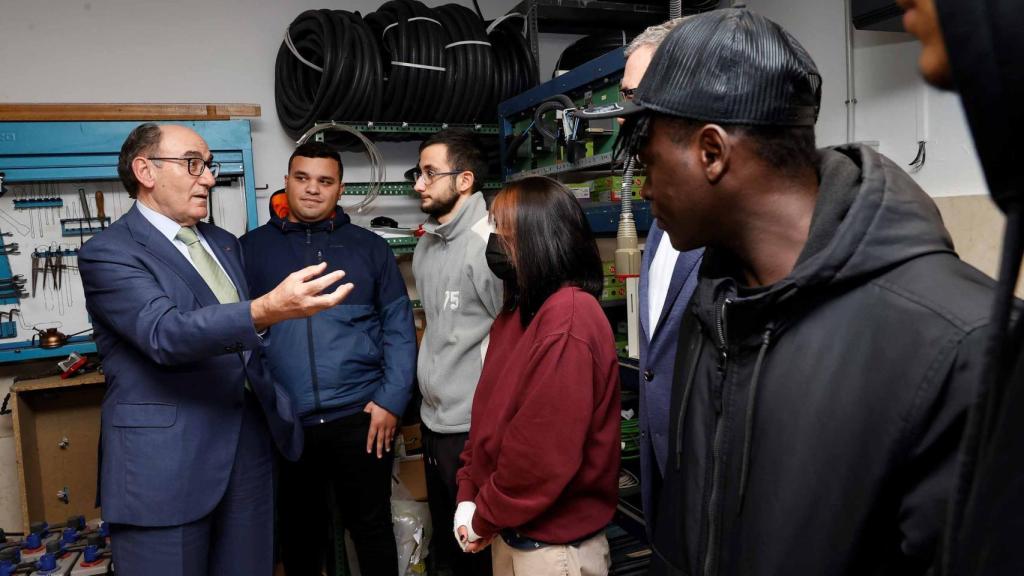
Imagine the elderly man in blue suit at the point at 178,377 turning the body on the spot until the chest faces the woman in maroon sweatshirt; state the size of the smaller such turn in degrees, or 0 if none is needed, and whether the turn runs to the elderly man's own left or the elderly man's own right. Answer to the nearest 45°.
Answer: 0° — they already face them

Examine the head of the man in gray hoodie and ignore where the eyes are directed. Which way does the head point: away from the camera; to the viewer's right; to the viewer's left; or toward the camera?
to the viewer's left

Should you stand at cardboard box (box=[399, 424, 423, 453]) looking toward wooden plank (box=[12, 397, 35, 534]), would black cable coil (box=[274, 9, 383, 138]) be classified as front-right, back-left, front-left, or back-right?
front-right

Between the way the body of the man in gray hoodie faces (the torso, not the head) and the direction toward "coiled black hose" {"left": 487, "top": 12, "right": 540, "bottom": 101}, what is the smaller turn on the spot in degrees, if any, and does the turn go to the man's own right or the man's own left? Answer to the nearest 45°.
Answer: approximately 135° to the man's own right

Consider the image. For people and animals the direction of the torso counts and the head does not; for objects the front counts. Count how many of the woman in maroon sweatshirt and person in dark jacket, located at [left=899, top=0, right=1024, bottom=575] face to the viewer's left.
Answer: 2

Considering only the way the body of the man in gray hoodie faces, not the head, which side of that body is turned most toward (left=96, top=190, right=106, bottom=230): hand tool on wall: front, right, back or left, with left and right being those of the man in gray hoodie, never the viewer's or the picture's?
right

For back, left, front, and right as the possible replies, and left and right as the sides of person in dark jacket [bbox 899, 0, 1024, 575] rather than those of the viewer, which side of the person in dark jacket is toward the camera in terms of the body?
left

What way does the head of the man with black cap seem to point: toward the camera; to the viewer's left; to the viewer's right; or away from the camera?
to the viewer's left

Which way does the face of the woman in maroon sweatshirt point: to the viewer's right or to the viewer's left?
to the viewer's left

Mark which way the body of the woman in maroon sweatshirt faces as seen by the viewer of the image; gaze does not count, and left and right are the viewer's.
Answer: facing to the left of the viewer
